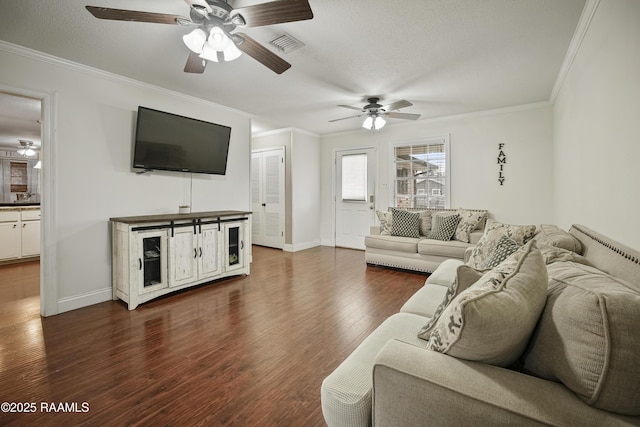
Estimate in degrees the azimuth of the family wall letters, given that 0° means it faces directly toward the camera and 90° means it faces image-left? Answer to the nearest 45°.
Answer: approximately 0°

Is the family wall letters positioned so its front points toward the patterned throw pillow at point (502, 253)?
yes

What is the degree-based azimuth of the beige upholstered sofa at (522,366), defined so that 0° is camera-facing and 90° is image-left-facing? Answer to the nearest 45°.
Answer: approximately 90°

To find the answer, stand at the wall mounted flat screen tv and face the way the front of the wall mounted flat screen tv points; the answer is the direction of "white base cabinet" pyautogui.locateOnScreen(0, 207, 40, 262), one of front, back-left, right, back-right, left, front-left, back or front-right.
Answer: back

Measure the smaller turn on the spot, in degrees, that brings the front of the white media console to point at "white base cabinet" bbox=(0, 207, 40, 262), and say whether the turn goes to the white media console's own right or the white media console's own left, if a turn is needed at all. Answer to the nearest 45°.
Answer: approximately 180°

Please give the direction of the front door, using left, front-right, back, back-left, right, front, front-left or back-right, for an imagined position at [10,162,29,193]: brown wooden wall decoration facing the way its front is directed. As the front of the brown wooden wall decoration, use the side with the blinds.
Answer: front-left

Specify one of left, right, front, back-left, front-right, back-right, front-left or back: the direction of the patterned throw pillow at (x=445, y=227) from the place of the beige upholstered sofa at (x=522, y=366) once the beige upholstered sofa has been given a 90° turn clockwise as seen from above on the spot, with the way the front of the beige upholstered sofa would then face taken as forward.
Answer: front

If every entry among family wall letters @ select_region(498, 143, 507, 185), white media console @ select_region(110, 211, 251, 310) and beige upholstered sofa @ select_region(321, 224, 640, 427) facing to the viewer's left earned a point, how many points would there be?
1

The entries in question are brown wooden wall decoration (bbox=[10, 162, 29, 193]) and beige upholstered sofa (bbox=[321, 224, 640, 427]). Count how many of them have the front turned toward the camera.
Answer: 1

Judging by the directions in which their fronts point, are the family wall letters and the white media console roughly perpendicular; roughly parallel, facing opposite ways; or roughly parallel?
roughly perpendicular
